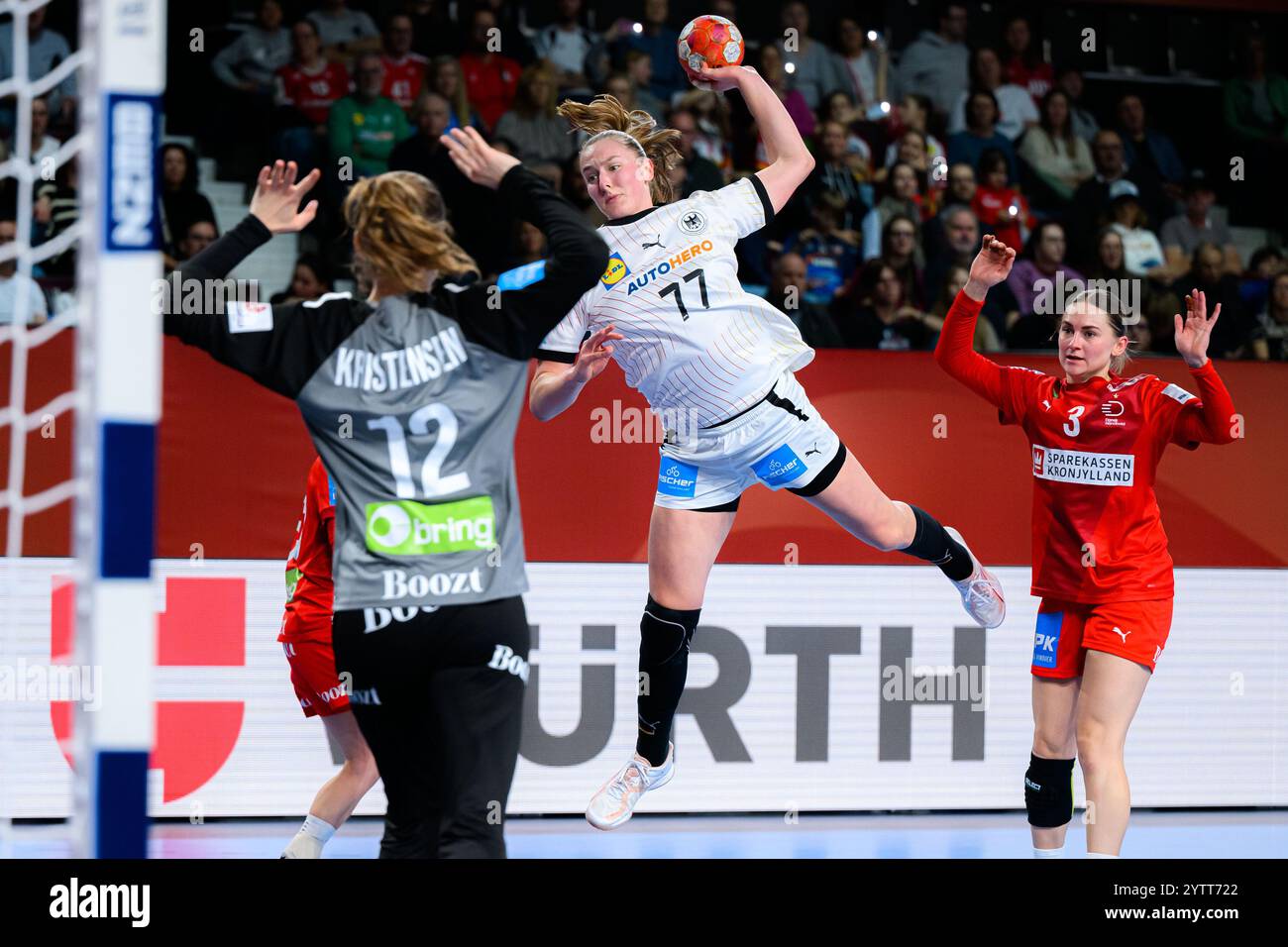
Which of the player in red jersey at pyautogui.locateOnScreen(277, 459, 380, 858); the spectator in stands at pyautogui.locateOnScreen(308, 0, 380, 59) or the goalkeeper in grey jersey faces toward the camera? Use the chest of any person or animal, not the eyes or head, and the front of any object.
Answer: the spectator in stands

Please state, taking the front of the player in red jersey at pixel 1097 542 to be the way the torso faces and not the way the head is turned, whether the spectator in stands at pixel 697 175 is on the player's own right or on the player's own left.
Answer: on the player's own right

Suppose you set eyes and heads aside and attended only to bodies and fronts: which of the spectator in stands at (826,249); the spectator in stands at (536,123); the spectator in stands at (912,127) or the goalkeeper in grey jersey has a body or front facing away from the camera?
the goalkeeper in grey jersey

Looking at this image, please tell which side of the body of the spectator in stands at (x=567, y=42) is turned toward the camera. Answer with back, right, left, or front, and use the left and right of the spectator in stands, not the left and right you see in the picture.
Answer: front

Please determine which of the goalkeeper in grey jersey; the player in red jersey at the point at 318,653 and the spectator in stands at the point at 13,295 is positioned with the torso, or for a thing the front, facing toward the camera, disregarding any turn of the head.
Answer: the spectator in stands

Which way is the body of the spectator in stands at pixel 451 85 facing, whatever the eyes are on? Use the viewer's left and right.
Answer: facing the viewer

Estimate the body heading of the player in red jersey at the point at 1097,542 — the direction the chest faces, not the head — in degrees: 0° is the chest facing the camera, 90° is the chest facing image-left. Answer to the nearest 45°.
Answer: approximately 45°

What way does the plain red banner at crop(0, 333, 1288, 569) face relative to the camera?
toward the camera

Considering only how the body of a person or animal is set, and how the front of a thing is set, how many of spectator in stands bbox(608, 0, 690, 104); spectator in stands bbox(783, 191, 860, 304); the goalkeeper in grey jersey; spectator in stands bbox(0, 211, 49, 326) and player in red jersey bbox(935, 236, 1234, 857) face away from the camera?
1

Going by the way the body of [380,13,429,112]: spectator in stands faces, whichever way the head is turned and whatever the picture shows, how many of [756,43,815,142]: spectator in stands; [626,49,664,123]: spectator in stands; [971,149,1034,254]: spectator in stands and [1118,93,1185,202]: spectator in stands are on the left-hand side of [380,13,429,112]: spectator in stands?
4

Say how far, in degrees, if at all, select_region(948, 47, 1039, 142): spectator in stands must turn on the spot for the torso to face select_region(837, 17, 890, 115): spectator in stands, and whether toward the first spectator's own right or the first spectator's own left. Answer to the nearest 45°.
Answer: approximately 90° to the first spectator's own right

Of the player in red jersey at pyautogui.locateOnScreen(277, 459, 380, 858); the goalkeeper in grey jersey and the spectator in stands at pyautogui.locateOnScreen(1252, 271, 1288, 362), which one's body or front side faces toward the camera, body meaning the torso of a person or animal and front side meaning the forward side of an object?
the spectator in stands

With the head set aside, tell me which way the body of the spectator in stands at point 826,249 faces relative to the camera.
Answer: toward the camera

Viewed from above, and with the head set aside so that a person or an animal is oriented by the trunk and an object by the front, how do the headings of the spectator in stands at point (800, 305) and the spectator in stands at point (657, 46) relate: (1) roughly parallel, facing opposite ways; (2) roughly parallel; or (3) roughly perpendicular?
roughly parallel

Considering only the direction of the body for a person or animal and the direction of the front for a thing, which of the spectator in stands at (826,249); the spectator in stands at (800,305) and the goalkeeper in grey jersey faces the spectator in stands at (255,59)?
the goalkeeper in grey jersey
